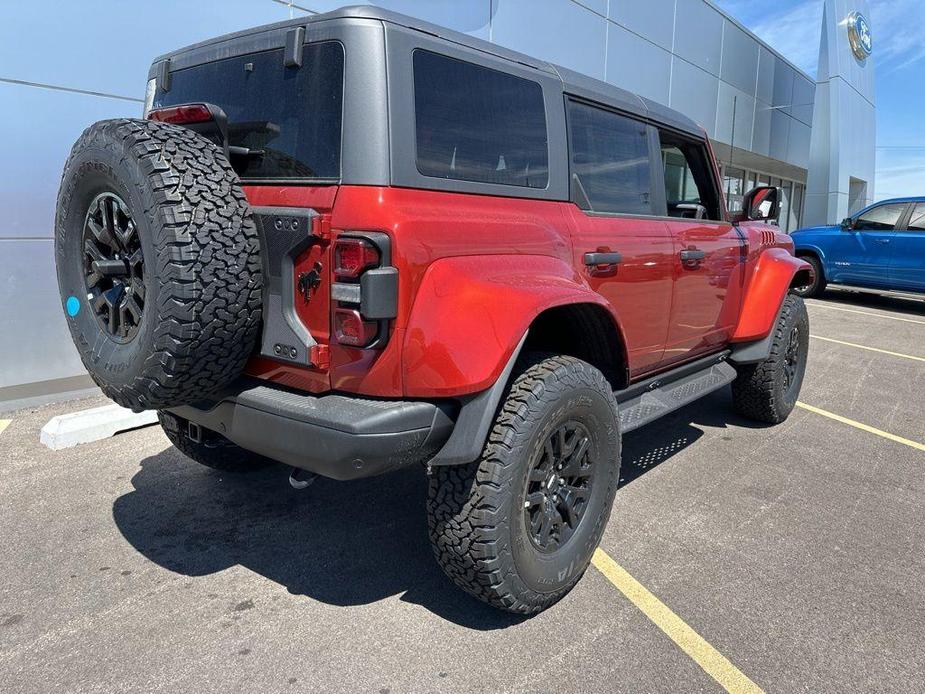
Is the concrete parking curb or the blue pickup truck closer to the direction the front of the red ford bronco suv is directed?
the blue pickup truck

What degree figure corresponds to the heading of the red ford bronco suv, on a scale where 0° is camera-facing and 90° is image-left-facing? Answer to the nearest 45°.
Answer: approximately 225°

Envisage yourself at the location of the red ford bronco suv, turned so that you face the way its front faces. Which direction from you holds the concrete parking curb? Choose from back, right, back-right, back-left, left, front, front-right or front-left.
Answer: left

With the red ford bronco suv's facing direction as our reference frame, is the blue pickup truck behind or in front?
in front

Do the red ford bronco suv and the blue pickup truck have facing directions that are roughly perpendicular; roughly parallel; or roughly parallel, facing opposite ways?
roughly perpendicular

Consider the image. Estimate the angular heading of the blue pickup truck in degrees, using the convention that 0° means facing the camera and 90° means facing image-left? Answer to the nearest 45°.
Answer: approximately 90°

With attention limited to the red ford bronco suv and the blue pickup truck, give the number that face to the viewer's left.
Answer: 1

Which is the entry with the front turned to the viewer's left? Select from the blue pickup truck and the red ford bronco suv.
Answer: the blue pickup truck
